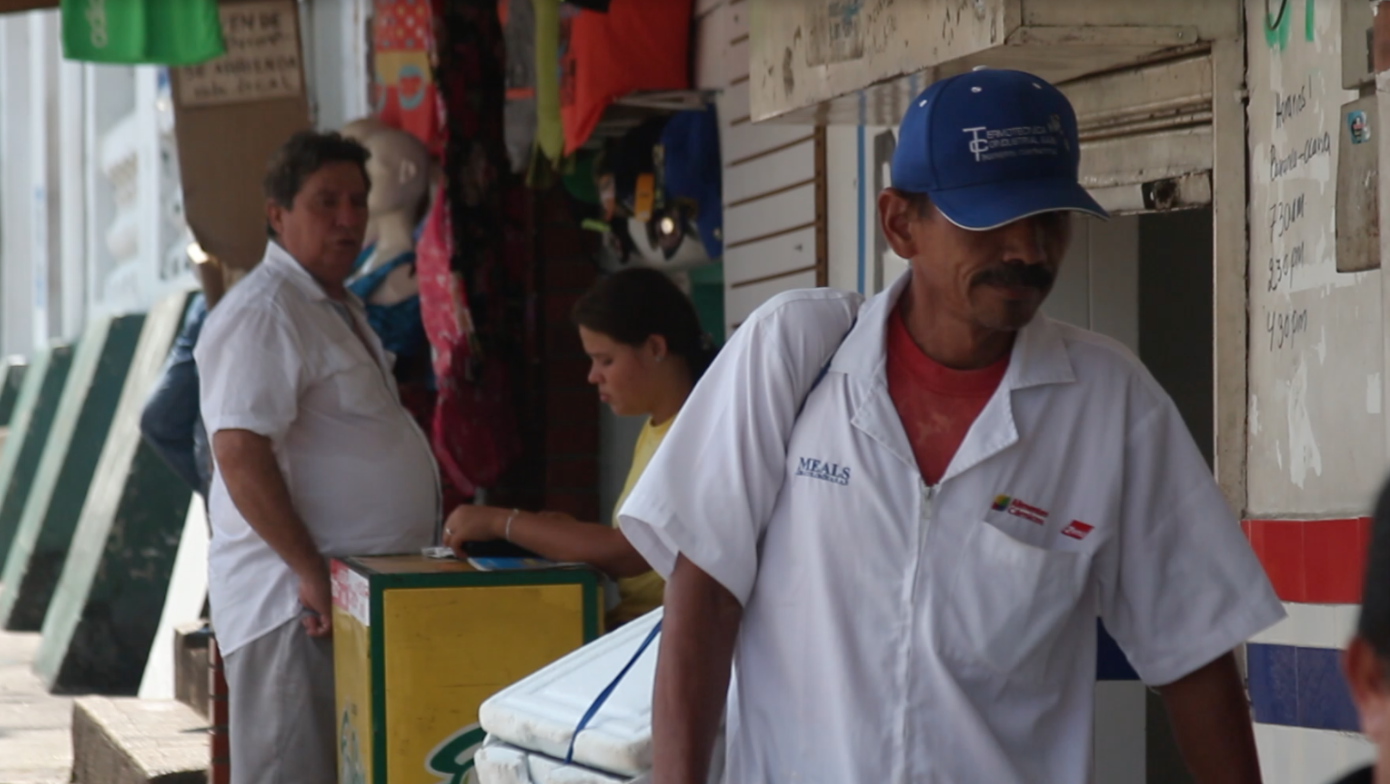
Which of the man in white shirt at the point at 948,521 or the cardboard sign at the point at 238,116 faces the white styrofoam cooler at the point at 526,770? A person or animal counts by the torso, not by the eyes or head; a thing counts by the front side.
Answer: the cardboard sign

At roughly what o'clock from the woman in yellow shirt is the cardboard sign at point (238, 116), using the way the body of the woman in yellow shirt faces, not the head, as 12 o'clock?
The cardboard sign is roughly at 2 o'clock from the woman in yellow shirt.

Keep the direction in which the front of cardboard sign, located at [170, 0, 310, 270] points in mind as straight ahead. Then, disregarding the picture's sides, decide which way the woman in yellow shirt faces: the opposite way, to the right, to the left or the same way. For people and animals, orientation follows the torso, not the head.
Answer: to the right

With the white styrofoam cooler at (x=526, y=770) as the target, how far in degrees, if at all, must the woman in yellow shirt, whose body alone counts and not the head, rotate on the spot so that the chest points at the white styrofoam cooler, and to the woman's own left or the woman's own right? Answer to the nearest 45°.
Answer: approximately 90° to the woman's own left

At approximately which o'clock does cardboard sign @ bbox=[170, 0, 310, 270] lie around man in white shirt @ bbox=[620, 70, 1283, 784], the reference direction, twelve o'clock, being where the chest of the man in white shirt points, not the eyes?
The cardboard sign is roughly at 5 o'clock from the man in white shirt.

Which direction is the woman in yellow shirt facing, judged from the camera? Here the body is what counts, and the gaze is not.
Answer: to the viewer's left

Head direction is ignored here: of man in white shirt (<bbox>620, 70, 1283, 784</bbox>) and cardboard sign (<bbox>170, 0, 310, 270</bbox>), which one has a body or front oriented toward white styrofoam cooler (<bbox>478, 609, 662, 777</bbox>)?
the cardboard sign
